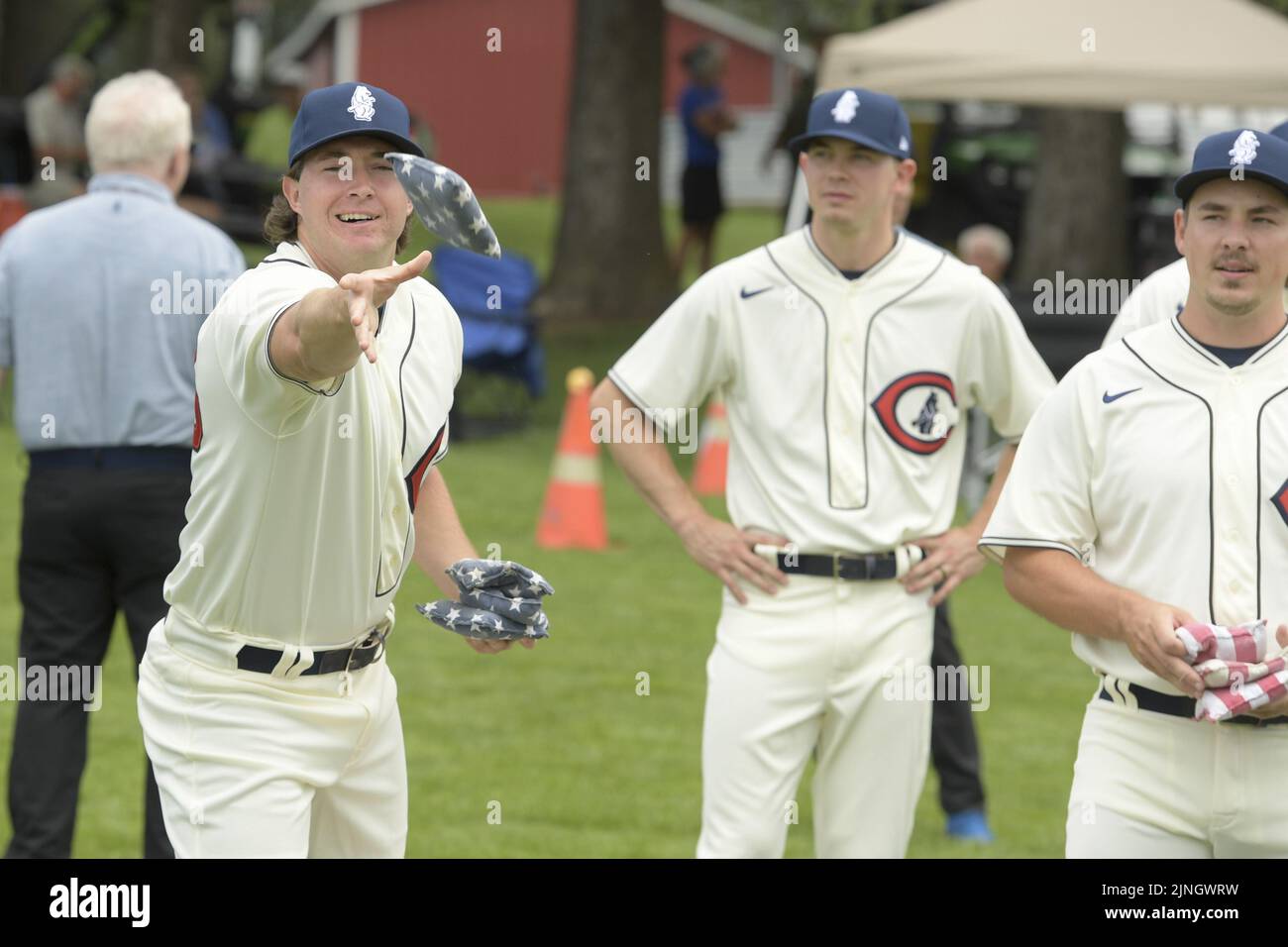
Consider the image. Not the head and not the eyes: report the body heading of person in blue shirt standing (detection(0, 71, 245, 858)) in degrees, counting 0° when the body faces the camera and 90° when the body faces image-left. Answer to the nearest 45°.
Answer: approximately 180°

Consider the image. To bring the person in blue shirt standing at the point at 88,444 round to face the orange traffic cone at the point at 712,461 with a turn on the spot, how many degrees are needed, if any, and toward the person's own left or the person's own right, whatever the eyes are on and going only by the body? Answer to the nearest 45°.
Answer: approximately 45° to the person's own right

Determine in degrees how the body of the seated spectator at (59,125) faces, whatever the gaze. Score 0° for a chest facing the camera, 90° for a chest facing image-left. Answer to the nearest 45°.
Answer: approximately 315°

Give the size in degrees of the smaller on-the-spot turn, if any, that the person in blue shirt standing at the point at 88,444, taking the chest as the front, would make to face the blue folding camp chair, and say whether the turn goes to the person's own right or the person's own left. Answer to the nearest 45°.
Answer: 0° — they already face it

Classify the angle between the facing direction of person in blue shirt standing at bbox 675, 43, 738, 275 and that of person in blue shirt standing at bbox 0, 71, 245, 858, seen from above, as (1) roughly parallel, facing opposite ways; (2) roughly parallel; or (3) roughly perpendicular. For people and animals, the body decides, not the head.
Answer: roughly perpendicular
